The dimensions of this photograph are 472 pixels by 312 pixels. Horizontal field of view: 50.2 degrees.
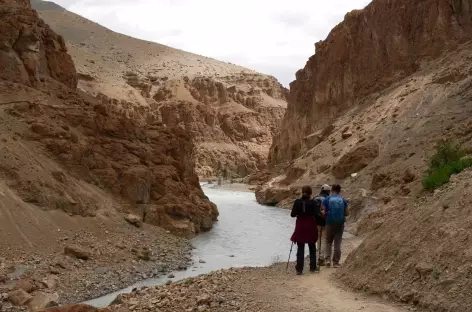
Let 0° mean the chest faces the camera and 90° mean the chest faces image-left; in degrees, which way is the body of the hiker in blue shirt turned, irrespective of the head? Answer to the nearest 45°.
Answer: approximately 180°

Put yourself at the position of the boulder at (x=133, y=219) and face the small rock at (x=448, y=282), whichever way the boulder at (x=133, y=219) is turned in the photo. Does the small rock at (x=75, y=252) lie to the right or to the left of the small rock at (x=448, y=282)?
right

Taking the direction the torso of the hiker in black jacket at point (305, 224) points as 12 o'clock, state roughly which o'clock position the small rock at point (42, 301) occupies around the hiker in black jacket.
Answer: The small rock is roughly at 9 o'clock from the hiker in black jacket.

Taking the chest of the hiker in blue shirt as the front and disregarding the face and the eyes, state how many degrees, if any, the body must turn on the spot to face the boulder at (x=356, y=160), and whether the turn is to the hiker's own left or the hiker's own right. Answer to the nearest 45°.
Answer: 0° — they already face it

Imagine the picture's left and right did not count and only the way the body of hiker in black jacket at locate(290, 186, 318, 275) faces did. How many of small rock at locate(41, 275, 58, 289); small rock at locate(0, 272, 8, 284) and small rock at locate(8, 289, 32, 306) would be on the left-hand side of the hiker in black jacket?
3

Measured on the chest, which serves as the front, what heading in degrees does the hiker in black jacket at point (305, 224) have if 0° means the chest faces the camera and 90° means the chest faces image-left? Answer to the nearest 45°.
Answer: approximately 180°

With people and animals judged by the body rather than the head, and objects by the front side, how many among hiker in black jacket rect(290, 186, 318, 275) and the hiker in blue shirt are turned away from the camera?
2

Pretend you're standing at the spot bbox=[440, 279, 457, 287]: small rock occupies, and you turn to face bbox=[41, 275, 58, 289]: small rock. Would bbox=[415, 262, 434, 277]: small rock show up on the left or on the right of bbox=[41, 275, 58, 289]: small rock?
right

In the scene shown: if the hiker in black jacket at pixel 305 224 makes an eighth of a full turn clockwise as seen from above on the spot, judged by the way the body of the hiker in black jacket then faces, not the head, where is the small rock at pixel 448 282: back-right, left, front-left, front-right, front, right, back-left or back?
right

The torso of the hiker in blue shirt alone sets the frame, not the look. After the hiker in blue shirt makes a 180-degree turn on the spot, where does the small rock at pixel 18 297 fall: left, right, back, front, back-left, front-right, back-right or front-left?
right

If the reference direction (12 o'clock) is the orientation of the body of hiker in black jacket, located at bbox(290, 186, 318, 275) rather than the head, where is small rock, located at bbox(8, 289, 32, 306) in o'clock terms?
The small rock is roughly at 9 o'clock from the hiker in black jacket.

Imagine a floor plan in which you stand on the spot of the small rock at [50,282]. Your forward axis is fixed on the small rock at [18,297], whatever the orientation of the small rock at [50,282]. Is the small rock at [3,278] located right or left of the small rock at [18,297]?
right

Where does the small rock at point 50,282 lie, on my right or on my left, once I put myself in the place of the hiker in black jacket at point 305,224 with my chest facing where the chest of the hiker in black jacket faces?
on my left
